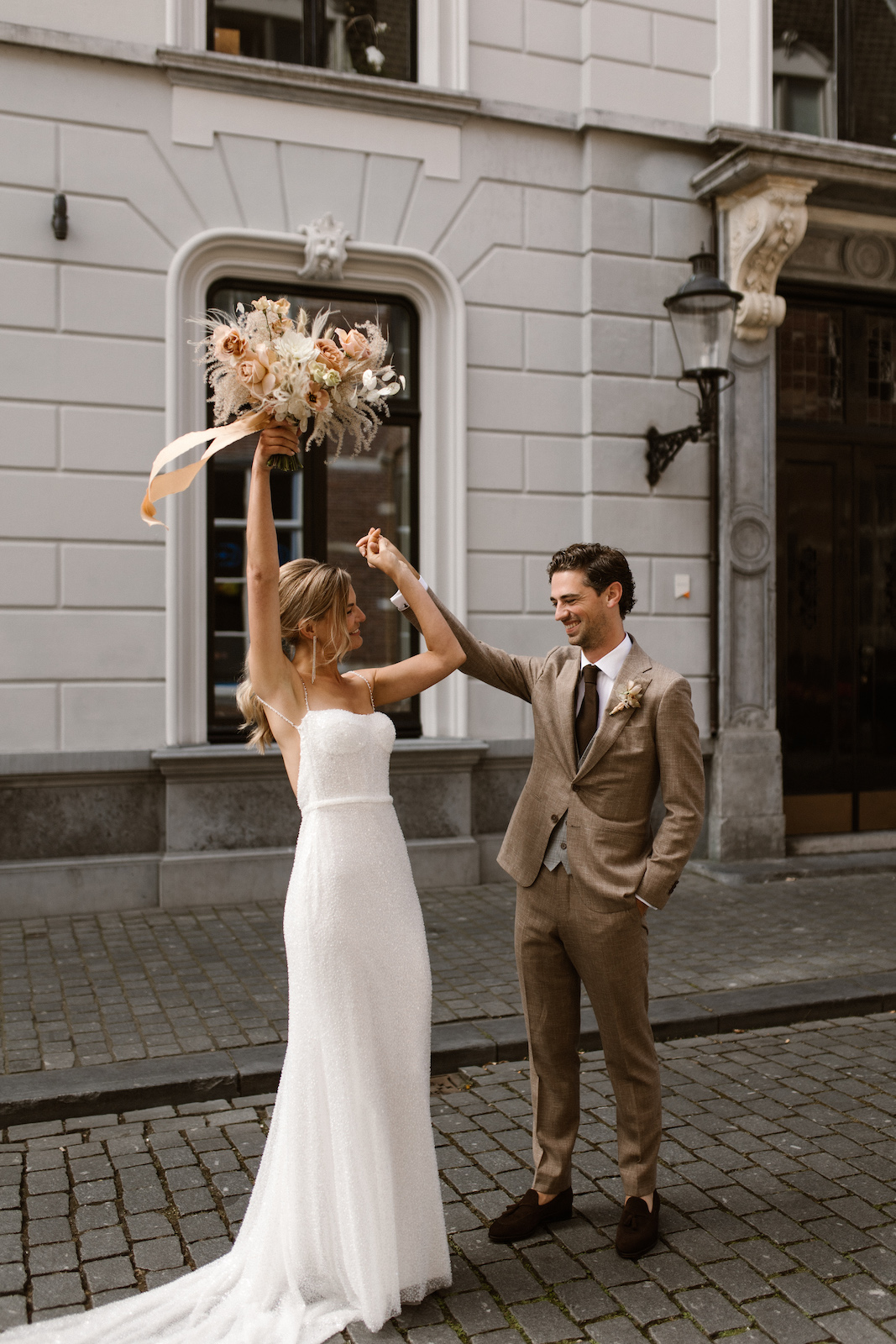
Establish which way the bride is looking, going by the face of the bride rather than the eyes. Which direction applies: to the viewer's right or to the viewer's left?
to the viewer's right

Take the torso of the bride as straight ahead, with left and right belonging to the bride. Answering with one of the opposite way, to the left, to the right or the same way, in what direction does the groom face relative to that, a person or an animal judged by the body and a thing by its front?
to the right

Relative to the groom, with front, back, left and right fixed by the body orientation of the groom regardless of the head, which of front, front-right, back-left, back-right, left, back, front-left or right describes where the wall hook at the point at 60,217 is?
right

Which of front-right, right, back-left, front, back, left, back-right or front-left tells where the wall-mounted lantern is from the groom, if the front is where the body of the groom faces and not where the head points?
back-right

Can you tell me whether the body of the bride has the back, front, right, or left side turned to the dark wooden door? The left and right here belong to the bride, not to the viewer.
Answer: left

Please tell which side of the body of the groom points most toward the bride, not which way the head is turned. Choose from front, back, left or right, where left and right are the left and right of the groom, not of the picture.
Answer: front

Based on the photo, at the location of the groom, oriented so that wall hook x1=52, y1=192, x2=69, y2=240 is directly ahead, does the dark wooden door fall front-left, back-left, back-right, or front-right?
front-right

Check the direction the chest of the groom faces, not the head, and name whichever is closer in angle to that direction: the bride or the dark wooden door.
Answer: the bride

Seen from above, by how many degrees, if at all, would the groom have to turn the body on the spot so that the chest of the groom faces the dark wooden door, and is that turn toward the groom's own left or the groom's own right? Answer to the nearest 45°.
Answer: approximately 135° to the groom's own right

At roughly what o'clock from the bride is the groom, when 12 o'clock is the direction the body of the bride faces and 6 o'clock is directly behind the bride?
The groom is roughly at 10 o'clock from the bride.

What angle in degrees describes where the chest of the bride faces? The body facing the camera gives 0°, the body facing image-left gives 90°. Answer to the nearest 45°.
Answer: approximately 315°

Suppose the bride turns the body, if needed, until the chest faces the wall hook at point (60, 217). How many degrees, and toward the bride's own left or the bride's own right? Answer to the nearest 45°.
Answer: approximately 135° to the bride's own left

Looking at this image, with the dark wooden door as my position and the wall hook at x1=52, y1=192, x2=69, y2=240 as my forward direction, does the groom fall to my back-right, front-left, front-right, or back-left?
front-left

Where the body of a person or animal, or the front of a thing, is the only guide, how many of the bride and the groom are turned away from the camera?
0

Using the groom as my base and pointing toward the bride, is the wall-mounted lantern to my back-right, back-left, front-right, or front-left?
back-right

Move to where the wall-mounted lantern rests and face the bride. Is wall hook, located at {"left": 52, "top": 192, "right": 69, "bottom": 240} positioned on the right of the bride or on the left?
right
